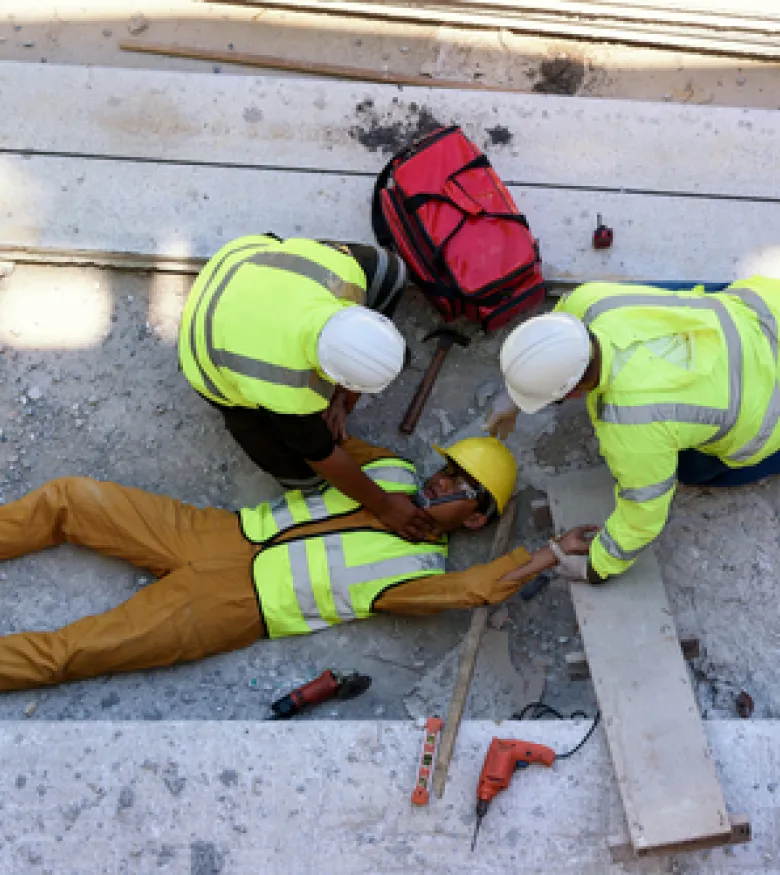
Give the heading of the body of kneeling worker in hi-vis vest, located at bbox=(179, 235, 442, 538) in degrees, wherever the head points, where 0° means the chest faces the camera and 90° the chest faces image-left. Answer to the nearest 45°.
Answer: approximately 315°

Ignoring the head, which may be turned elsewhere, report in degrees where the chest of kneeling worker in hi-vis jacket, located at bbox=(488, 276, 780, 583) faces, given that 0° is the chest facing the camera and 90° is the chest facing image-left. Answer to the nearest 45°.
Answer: approximately 90°

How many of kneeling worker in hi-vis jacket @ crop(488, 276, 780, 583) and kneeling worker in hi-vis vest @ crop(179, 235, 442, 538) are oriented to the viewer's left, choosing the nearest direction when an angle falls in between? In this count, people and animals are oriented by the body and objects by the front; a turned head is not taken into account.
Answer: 1

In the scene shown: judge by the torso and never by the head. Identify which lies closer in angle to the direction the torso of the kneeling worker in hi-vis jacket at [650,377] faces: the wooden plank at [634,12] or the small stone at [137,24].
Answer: the small stone

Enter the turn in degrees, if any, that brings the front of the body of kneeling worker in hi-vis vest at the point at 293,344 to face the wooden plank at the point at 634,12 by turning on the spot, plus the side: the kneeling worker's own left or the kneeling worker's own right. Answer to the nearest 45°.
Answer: approximately 90° to the kneeling worker's own left
